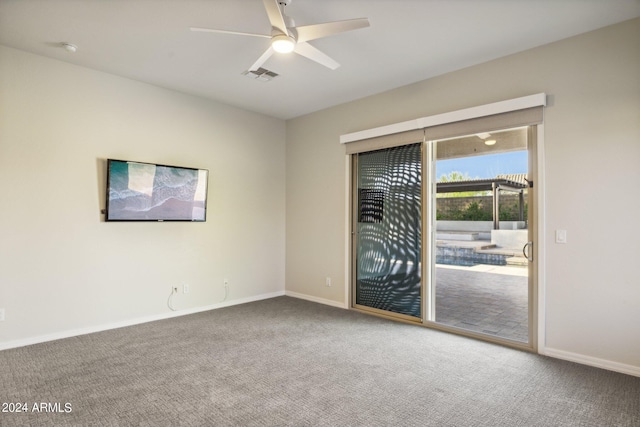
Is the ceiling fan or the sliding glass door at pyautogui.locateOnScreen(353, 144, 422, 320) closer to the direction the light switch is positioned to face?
the ceiling fan

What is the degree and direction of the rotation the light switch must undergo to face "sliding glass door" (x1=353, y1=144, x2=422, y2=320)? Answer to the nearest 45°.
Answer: approximately 90° to its right

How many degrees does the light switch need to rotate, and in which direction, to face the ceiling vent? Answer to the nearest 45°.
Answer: approximately 90° to its right

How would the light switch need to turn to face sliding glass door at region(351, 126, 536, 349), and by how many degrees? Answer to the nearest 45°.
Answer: approximately 135° to its right

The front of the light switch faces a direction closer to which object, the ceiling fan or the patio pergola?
the ceiling fan

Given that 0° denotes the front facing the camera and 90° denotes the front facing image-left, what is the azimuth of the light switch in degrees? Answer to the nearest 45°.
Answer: approximately 0°

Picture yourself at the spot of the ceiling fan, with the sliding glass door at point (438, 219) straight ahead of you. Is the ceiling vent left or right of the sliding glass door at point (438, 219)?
left

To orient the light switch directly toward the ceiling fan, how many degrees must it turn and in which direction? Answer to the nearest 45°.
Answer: approximately 45° to its right

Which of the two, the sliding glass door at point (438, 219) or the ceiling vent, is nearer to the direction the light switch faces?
the ceiling vent

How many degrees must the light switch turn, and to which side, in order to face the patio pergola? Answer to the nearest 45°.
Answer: approximately 135° to its right

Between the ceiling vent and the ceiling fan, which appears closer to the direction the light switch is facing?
the ceiling fan
